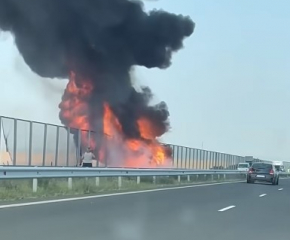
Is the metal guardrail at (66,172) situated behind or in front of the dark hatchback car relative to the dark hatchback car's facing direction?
behind

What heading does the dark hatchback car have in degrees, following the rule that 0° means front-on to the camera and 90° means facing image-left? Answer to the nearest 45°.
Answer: approximately 180°
